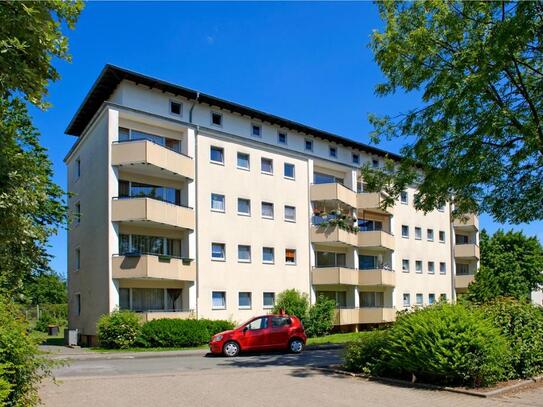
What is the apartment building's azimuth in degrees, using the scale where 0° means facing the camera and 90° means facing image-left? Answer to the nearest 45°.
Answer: approximately 315°

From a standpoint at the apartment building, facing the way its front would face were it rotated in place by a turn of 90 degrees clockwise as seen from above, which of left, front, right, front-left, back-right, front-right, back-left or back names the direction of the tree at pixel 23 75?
front-left

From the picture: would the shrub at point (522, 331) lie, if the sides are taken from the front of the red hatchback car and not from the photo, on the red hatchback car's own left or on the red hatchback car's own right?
on the red hatchback car's own left

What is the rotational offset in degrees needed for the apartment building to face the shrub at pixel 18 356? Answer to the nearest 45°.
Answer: approximately 45° to its right

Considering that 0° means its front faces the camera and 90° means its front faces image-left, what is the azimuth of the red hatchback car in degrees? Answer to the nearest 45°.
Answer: approximately 90°

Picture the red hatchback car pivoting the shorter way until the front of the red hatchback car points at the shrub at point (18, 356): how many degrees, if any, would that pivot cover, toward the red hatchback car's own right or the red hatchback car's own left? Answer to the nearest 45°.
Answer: approximately 90° to the red hatchback car's own left

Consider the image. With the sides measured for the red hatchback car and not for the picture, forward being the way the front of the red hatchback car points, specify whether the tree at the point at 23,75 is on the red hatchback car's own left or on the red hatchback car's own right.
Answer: on the red hatchback car's own left

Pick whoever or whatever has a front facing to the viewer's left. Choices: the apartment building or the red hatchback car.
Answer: the red hatchback car

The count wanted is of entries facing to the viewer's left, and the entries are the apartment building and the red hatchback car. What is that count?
1
